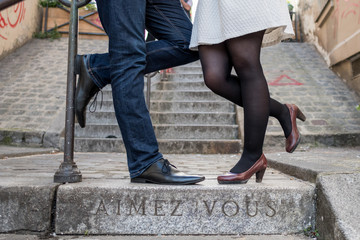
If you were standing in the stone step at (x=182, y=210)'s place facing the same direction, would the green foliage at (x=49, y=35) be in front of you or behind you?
behind

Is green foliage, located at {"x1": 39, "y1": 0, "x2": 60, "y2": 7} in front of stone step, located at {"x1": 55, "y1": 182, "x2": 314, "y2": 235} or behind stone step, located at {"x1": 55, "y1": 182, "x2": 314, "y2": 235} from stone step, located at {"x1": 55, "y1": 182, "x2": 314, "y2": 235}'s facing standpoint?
behind

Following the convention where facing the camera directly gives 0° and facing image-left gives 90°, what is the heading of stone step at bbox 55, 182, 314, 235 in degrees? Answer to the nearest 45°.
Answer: approximately 0°

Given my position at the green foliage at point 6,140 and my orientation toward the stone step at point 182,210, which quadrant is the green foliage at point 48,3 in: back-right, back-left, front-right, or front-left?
back-left
